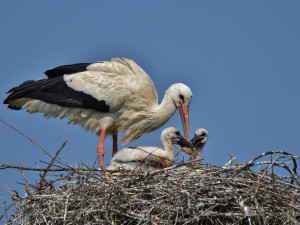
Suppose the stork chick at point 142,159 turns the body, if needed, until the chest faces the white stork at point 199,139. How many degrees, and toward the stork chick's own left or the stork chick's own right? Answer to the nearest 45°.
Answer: approximately 45° to the stork chick's own left

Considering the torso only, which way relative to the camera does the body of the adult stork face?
to the viewer's right

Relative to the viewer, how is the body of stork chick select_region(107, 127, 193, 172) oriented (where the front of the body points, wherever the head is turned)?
to the viewer's right

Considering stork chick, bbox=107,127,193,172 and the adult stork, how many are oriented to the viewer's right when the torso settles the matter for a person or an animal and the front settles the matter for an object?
2
